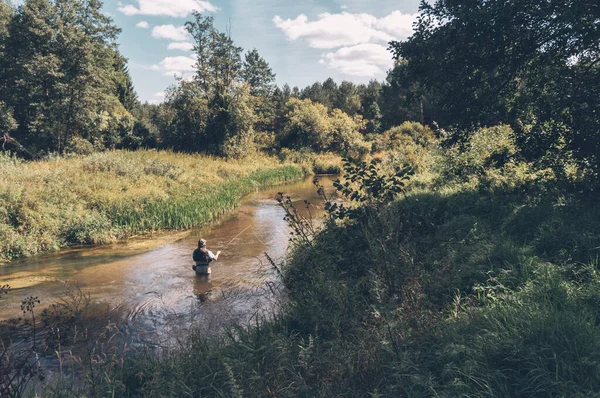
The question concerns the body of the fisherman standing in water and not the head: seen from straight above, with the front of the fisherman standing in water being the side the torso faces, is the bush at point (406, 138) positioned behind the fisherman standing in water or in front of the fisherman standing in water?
in front

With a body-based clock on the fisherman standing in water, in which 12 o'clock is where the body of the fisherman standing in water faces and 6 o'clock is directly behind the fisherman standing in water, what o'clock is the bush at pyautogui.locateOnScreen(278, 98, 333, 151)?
The bush is roughly at 11 o'clock from the fisherman standing in water.

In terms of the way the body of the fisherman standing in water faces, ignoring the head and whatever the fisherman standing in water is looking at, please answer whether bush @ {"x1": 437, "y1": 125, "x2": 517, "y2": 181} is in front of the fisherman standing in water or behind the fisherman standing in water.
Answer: in front

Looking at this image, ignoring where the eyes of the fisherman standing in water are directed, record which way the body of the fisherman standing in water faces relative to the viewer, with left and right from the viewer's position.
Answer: facing away from the viewer and to the right of the viewer

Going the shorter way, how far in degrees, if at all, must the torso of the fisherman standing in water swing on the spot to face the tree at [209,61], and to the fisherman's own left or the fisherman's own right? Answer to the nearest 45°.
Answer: approximately 45° to the fisherman's own left

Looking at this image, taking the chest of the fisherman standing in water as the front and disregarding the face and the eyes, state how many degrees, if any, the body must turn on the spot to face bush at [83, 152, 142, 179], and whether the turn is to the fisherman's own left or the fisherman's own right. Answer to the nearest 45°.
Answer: approximately 45° to the fisherman's own left

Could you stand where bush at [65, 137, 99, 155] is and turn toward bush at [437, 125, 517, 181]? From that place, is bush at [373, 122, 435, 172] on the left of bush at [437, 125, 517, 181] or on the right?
left
